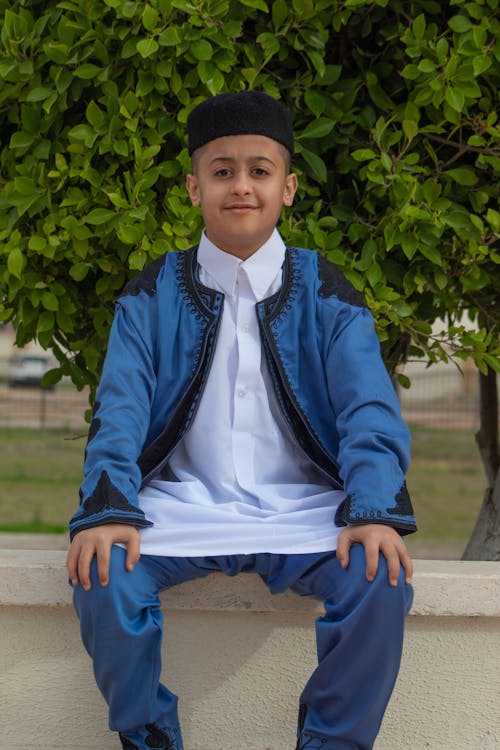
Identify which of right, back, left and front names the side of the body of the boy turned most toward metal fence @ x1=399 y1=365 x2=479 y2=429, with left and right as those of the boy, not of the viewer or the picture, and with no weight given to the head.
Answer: back

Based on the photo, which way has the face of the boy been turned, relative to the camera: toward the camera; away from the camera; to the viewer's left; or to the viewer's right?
toward the camera

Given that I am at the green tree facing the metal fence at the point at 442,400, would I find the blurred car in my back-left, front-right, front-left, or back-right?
front-left

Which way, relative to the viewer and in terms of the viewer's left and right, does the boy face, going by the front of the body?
facing the viewer

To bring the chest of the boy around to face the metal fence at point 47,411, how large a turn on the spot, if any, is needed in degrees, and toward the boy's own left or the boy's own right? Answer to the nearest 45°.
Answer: approximately 180°

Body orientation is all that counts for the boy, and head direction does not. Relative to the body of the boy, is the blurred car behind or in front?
behind

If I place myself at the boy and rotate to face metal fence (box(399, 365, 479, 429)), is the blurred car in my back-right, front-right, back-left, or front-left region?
front-left

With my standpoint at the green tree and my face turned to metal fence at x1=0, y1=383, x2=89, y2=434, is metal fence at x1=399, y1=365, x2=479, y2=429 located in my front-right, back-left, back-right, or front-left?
front-right
